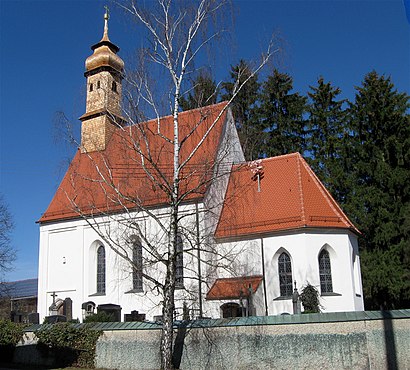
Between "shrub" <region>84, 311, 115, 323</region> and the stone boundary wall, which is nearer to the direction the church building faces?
the shrub
